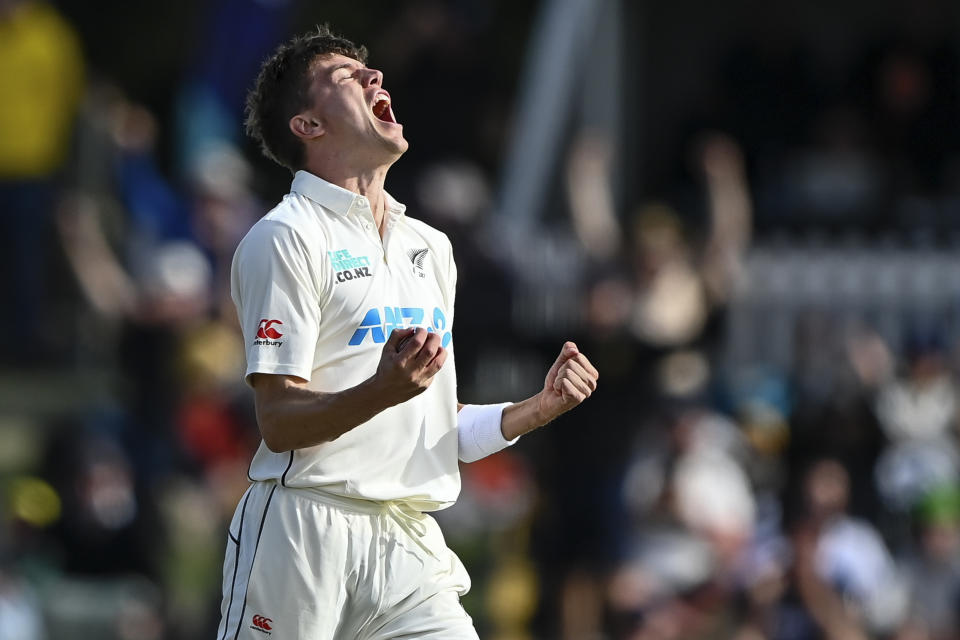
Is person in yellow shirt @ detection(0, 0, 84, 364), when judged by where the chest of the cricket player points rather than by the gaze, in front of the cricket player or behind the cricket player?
behind

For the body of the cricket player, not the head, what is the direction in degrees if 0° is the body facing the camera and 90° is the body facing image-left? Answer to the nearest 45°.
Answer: approximately 315°
